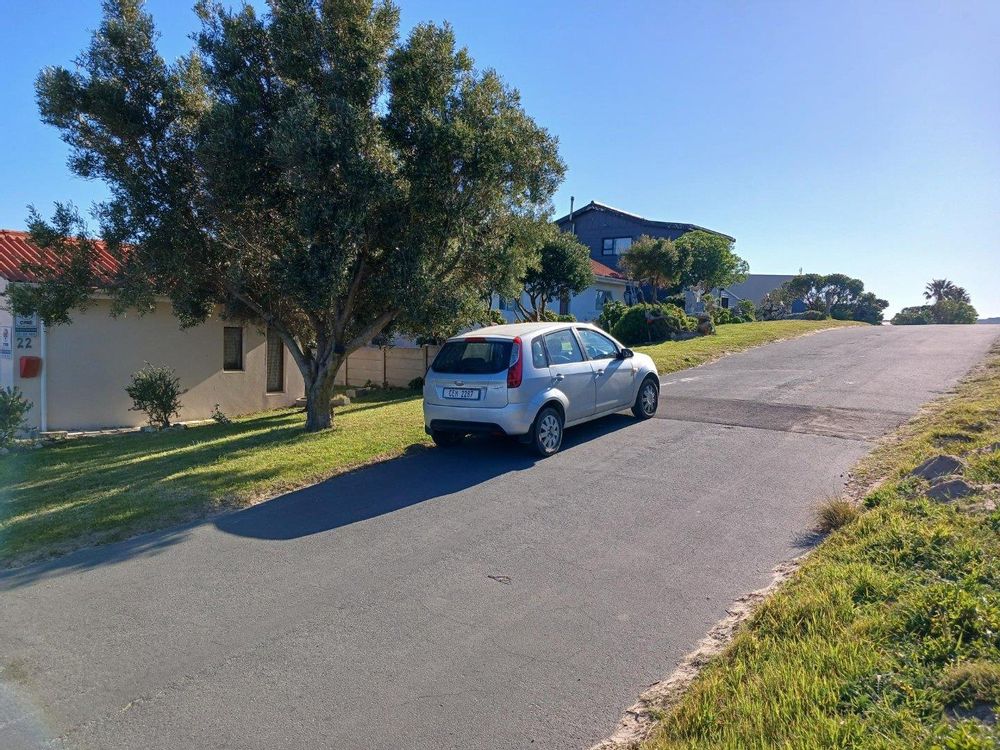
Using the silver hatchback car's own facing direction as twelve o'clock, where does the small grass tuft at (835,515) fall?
The small grass tuft is roughly at 3 o'clock from the silver hatchback car.

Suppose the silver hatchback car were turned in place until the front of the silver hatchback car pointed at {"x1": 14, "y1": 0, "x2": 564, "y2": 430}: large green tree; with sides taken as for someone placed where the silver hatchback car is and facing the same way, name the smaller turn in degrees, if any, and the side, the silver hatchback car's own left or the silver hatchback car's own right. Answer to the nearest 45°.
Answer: approximately 135° to the silver hatchback car's own left

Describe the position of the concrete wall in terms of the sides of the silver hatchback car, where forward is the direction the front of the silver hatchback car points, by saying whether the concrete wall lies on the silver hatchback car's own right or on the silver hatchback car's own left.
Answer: on the silver hatchback car's own left

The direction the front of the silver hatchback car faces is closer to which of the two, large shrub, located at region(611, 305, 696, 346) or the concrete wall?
the large shrub

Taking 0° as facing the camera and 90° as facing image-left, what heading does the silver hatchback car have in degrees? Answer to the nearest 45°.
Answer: approximately 225°

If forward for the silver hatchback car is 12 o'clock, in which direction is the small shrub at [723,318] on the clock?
The small shrub is roughly at 11 o'clock from the silver hatchback car.

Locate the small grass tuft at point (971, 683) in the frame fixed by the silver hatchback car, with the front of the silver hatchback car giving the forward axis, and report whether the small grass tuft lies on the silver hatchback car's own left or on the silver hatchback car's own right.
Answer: on the silver hatchback car's own right

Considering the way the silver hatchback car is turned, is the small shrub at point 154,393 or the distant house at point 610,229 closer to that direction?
the distant house

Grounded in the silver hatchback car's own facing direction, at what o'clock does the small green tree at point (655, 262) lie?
The small green tree is roughly at 11 o'clock from the silver hatchback car.

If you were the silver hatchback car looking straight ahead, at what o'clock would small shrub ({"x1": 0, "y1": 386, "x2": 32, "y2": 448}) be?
The small shrub is roughly at 8 o'clock from the silver hatchback car.

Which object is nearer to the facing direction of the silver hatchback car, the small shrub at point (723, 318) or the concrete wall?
the small shrub

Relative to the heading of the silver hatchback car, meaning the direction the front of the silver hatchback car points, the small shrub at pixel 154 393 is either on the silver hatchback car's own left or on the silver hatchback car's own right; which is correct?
on the silver hatchback car's own left

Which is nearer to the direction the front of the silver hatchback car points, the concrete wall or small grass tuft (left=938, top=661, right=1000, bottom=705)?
the concrete wall
